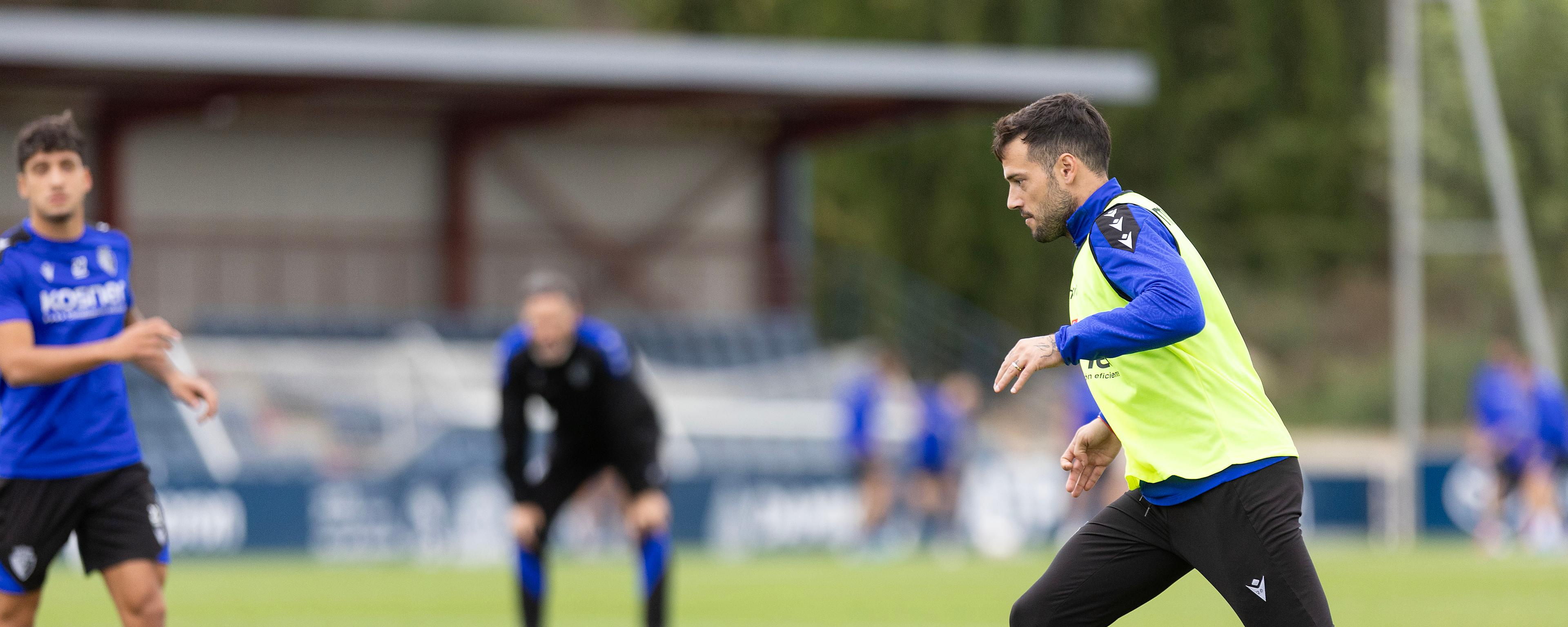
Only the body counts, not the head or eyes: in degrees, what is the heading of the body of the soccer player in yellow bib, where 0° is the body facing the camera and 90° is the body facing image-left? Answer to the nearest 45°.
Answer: approximately 90°

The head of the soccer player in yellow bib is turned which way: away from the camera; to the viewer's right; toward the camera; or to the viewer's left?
to the viewer's left
